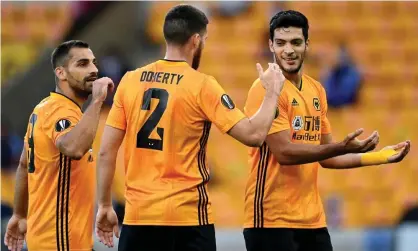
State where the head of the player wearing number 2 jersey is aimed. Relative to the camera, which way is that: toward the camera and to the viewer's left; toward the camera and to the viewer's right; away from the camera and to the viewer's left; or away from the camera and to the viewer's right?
away from the camera and to the viewer's right

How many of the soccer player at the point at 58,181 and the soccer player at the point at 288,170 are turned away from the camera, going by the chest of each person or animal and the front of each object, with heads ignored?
0

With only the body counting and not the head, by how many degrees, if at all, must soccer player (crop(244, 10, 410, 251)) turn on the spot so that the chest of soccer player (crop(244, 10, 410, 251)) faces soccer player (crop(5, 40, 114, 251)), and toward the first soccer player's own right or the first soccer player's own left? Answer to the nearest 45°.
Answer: approximately 135° to the first soccer player's own right

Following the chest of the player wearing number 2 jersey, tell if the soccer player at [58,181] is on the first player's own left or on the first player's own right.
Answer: on the first player's own left

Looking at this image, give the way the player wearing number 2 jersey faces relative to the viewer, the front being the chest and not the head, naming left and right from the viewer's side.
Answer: facing away from the viewer and to the right of the viewer
